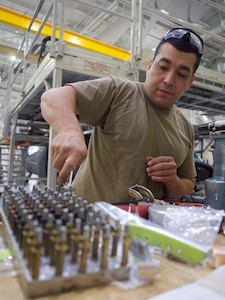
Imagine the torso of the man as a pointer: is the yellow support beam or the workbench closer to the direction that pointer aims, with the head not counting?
the workbench

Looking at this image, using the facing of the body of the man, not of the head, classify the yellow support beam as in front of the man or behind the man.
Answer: behind

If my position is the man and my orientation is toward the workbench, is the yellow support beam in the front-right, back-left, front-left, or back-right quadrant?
back-right

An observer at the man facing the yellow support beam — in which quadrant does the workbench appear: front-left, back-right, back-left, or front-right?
back-left

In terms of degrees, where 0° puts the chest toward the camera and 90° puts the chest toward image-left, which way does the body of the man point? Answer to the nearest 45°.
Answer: approximately 315°
